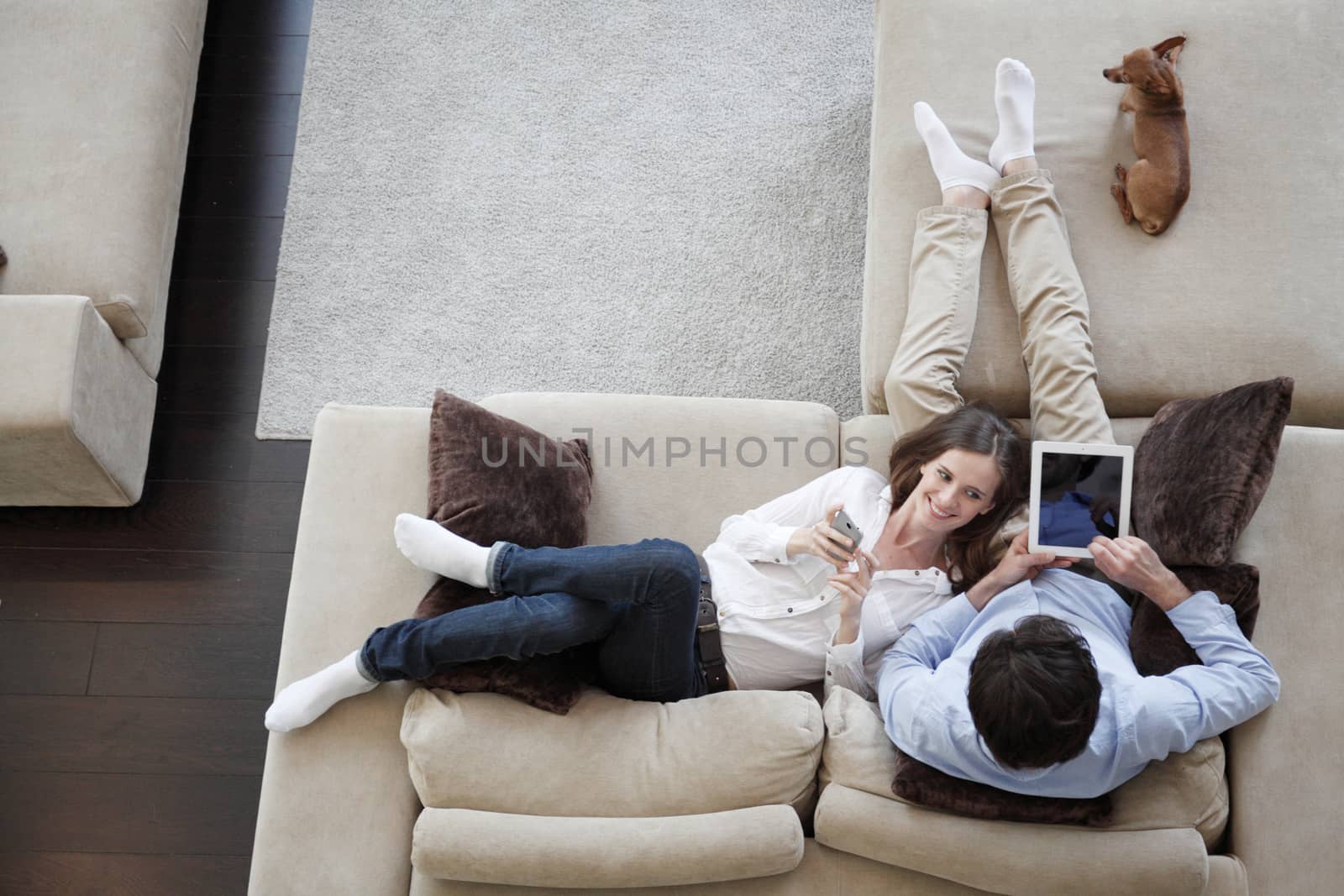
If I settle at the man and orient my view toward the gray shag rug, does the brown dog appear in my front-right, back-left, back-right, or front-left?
front-right

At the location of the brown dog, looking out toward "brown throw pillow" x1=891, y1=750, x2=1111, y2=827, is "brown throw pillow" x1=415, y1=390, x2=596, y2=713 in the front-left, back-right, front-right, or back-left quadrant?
front-right

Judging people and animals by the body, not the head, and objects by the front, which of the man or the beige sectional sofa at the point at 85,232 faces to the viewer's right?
the beige sectional sofa

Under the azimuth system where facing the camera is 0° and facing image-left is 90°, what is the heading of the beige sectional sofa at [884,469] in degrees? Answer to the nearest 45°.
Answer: approximately 180°

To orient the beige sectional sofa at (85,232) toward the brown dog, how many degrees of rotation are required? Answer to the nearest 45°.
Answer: approximately 45° to its right

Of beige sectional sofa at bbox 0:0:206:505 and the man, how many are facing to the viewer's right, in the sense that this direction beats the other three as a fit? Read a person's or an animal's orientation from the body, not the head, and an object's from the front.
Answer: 1

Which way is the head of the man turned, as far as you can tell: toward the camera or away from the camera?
away from the camera

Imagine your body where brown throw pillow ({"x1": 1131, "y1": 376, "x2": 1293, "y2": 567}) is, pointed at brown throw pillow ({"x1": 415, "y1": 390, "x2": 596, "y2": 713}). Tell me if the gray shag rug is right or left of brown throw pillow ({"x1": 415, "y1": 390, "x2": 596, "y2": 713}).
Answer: right

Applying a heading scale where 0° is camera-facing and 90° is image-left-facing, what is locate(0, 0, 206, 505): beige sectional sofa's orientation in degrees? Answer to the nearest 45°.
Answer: approximately 270°

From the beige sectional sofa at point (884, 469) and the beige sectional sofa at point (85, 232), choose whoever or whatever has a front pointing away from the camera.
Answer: the beige sectional sofa at point (884, 469)
